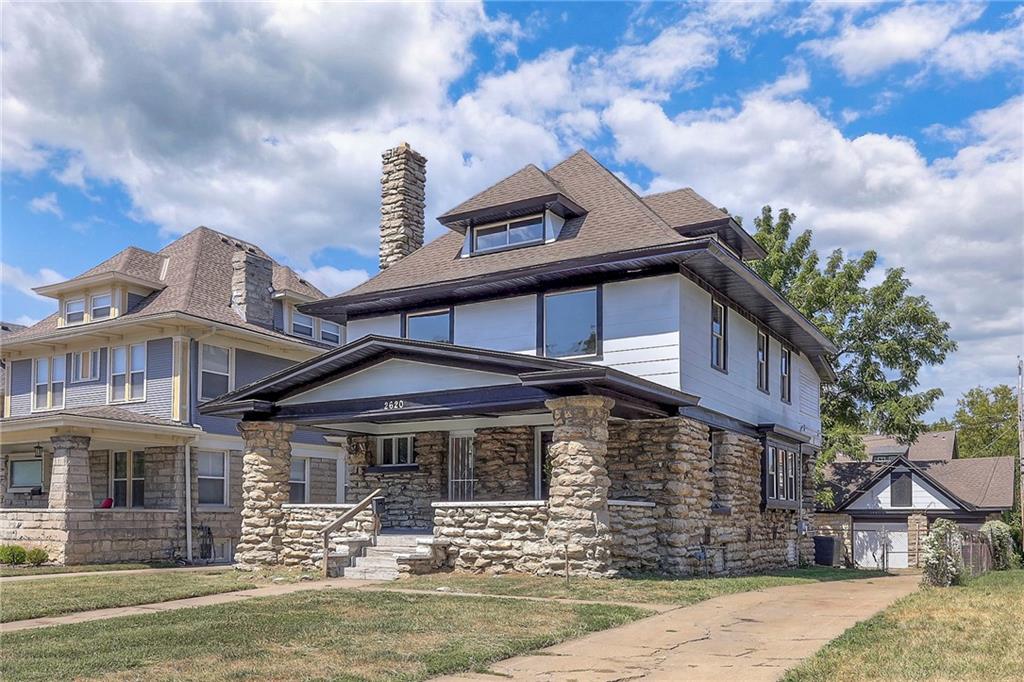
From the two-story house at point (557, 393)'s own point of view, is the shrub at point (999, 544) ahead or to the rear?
to the rear

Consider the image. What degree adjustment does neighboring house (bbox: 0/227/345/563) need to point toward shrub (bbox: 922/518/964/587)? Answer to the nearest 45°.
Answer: approximately 90° to its left

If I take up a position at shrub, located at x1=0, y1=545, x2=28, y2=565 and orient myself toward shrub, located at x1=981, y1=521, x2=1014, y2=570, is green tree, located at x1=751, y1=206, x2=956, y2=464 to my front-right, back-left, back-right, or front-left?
front-left

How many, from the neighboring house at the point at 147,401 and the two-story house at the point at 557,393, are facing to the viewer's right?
0

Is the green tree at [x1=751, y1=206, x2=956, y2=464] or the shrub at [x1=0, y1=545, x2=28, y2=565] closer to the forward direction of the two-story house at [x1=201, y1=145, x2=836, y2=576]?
the shrub

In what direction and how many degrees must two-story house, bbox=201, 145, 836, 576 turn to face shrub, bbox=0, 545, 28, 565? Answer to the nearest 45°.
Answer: approximately 45° to its right

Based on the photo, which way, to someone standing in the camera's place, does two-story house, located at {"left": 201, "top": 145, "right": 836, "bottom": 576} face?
facing the viewer and to the left of the viewer

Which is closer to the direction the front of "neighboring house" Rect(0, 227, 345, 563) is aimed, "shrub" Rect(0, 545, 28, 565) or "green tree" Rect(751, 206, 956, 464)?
the shrub

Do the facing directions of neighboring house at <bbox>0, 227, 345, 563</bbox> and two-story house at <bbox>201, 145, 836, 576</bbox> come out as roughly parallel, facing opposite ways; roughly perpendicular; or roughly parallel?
roughly parallel

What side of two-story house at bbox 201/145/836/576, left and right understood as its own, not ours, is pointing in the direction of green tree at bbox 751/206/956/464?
back

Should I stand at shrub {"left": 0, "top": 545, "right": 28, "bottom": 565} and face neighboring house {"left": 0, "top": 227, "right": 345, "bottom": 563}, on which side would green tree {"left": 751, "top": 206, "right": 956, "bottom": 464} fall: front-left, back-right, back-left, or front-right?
front-right
